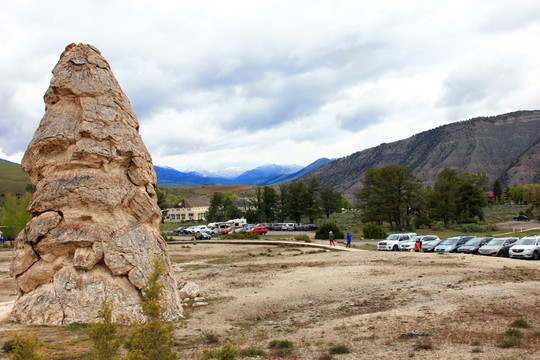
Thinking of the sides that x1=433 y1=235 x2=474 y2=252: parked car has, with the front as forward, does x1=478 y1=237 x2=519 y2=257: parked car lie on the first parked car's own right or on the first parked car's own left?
on the first parked car's own left

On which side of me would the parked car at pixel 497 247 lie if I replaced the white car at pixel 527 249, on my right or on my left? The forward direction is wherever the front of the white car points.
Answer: on my right

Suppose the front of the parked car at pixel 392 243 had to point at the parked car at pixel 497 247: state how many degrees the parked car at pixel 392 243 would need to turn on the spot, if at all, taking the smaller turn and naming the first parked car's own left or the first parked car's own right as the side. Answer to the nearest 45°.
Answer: approximately 90° to the first parked car's own left

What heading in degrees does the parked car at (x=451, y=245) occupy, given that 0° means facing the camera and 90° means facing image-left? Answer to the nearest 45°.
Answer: approximately 45°

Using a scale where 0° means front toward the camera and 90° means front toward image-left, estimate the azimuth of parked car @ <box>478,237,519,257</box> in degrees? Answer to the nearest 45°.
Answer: approximately 45°

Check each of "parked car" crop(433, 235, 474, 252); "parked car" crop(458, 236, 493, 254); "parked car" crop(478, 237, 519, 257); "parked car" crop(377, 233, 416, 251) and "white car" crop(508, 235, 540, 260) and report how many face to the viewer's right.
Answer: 0

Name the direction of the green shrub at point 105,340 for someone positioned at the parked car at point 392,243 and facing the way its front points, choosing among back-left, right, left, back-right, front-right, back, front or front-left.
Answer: front-left

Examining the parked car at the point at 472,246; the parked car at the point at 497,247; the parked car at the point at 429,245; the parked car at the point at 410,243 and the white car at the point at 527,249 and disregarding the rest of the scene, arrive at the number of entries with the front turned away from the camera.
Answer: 0

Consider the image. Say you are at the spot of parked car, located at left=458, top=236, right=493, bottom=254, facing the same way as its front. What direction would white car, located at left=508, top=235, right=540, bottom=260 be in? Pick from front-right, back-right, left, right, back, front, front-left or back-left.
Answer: left

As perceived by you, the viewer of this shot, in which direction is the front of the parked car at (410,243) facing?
facing the viewer and to the left of the viewer

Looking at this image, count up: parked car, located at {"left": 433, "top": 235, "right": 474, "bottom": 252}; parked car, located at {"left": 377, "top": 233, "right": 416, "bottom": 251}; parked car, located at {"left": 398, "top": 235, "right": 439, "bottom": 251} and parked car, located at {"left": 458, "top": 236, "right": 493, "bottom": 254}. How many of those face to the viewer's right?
0

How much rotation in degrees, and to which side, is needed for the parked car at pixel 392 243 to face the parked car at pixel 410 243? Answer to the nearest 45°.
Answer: approximately 90° to its left

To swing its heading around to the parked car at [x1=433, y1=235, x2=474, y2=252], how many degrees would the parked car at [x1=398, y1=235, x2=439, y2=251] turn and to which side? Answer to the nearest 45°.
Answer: approximately 90° to its left
